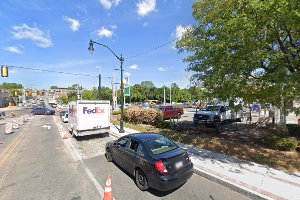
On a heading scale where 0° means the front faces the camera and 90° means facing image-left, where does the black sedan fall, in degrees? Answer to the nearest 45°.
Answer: approximately 135°

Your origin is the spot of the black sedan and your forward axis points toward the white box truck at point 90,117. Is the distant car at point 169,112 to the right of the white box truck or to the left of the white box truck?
right

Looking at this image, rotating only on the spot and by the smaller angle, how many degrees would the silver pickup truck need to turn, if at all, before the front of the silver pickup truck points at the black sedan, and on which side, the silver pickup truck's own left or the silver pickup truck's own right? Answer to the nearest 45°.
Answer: approximately 45° to the silver pickup truck's own left

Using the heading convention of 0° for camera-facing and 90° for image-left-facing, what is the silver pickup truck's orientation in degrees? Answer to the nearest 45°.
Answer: approximately 45°

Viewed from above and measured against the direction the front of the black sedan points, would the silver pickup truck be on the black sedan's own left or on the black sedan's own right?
on the black sedan's own right

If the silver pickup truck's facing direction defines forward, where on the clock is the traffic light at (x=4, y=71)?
The traffic light is roughly at 1 o'clock from the silver pickup truck.

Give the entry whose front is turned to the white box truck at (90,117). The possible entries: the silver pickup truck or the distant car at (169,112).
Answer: the silver pickup truck

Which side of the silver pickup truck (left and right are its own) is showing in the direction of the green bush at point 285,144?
left
